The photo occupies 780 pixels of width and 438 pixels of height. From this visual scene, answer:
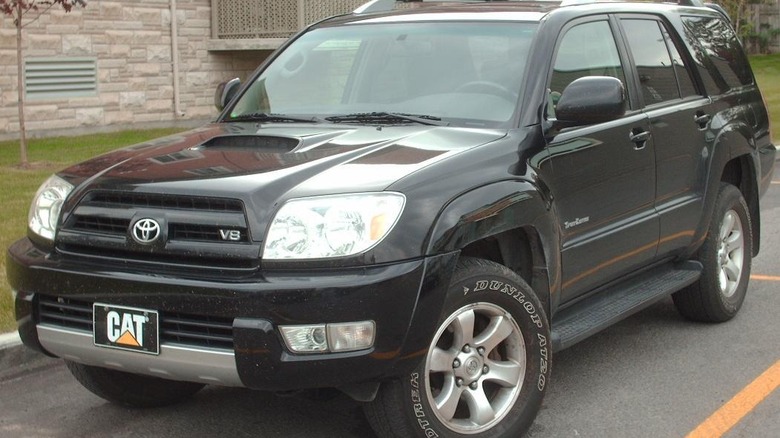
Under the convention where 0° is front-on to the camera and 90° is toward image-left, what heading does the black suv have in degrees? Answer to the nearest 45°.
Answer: approximately 45°

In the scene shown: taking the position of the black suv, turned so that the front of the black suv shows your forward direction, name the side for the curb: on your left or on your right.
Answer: on your right
